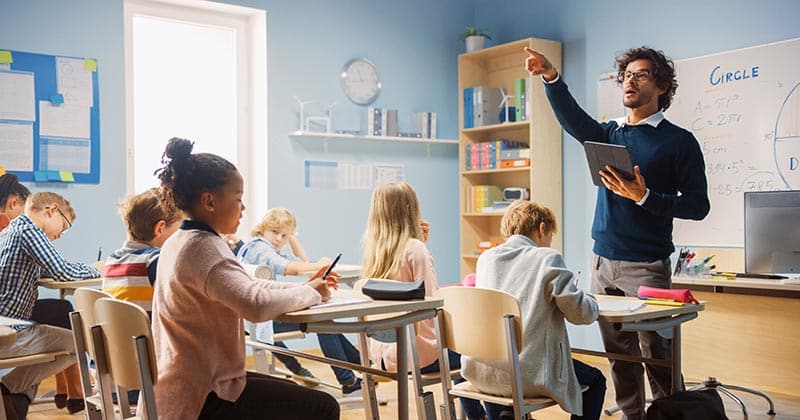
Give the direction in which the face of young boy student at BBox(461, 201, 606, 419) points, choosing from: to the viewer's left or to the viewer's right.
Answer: to the viewer's right

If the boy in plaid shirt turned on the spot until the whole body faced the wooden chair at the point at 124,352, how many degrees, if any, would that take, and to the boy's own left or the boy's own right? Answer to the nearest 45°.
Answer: approximately 90° to the boy's own right

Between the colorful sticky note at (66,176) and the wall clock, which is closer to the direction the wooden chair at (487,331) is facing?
the wall clock

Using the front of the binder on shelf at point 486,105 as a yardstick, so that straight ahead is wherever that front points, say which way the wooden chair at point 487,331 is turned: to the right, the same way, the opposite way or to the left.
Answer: the opposite way

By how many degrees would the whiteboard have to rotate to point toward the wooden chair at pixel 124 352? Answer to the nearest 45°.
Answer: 0° — it already faces it

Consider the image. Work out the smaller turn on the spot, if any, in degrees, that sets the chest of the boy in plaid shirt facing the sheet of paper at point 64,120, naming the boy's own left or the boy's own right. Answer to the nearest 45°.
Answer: approximately 90° to the boy's own left

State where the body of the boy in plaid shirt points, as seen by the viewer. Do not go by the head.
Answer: to the viewer's right

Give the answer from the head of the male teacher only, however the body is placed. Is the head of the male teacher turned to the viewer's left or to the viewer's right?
to the viewer's left

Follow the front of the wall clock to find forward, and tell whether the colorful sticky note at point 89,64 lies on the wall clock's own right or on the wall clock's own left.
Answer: on the wall clock's own right

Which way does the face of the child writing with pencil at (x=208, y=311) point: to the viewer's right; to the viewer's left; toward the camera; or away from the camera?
to the viewer's right

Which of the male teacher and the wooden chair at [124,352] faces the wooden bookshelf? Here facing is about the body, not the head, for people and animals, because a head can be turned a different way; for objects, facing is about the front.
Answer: the wooden chair

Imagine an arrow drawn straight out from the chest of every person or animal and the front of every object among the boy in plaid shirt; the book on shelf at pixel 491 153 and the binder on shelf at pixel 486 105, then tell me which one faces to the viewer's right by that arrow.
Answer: the boy in plaid shirt

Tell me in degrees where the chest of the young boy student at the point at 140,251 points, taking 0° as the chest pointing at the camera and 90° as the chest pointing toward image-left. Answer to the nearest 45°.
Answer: approximately 225°

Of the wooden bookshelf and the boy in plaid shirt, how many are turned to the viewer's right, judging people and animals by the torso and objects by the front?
1
